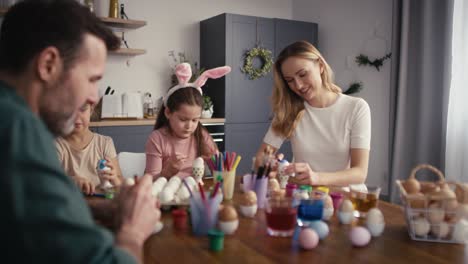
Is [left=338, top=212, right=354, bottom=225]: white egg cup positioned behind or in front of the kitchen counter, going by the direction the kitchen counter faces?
in front

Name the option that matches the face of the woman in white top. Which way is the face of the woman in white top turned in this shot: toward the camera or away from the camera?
toward the camera

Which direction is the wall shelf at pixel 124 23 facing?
toward the camera

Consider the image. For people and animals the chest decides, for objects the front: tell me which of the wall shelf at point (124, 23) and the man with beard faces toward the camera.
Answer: the wall shelf

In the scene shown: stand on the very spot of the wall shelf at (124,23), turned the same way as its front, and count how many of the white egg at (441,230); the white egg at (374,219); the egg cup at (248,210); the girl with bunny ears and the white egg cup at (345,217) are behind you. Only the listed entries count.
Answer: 0

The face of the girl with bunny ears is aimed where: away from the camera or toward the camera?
toward the camera

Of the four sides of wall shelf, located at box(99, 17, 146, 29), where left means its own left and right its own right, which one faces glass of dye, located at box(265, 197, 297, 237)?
front

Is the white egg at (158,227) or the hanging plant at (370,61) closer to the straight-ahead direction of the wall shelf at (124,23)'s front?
the white egg

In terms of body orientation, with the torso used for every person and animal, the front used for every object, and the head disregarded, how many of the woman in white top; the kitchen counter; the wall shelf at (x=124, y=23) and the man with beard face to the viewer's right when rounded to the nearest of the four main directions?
1

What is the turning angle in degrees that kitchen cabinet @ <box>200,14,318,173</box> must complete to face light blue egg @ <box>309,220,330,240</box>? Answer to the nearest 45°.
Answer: approximately 45° to its right

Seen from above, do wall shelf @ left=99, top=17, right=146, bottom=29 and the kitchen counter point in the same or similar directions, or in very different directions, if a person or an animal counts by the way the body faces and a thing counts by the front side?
same or similar directions

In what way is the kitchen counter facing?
toward the camera

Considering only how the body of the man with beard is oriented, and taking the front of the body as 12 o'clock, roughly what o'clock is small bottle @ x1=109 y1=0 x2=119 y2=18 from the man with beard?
The small bottle is roughly at 9 o'clock from the man with beard.

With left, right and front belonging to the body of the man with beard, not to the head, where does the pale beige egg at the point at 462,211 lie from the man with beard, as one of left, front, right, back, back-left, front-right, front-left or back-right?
front

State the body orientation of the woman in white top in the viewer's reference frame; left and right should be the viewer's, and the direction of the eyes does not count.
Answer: facing the viewer and to the left of the viewer

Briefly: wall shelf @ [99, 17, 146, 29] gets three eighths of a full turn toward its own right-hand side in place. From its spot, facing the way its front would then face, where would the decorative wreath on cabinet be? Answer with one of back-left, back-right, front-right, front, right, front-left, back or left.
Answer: back-right

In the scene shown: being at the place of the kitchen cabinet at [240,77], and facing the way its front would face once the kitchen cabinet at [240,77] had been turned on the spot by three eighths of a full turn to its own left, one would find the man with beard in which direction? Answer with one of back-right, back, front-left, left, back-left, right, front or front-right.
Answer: back

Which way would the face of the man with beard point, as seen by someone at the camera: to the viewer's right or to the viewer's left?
to the viewer's right

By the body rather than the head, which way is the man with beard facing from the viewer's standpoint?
to the viewer's right

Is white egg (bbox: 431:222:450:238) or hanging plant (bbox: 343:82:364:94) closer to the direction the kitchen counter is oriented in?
the white egg
